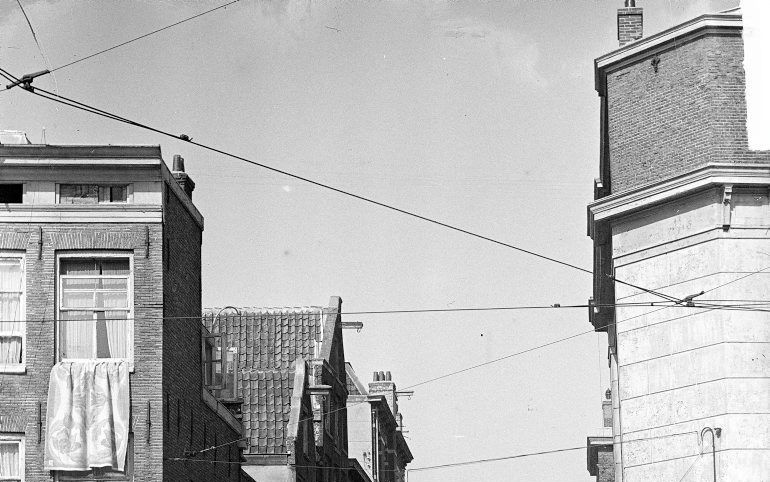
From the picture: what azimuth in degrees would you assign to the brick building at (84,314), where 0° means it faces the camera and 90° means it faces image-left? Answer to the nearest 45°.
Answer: approximately 0°

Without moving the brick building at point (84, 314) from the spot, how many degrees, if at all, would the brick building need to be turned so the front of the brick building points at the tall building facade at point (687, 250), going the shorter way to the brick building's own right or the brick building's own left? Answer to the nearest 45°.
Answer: approximately 90° to the brick building's own left
